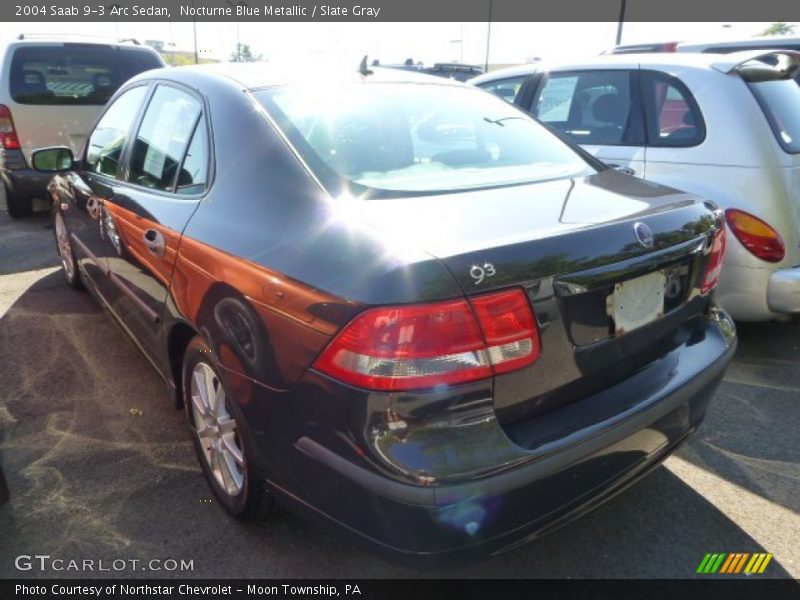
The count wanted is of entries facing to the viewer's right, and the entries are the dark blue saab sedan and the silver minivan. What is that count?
0

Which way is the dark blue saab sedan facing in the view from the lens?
facing away from the viewer and to the left of the viewer

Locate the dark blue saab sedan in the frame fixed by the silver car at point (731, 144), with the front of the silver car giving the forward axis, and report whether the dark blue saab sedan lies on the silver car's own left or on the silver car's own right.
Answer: on the silver car's own left

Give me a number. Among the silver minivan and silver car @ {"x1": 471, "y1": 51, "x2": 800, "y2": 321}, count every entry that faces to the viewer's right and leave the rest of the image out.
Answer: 0

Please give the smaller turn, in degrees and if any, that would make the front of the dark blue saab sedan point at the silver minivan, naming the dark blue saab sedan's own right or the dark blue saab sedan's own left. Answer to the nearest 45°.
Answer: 0° — it already faces it

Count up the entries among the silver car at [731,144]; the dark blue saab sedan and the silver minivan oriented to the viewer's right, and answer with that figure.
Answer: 0

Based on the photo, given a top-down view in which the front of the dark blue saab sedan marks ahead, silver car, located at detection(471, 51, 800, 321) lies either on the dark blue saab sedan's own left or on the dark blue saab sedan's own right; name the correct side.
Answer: on the dark blue saab sedan's own right

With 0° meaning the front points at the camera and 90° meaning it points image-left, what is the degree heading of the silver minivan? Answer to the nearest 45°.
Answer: approximately 180°

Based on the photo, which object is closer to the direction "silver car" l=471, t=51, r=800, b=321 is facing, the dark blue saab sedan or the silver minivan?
the silver minivan

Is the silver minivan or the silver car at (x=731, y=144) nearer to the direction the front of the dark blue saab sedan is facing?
the silver minivan

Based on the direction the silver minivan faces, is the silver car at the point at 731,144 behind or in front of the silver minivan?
behind
